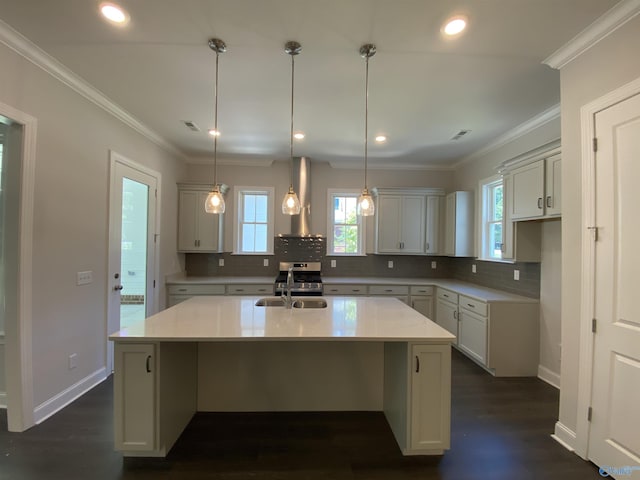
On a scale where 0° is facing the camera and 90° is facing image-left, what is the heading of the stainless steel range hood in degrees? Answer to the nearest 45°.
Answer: approximately 0°

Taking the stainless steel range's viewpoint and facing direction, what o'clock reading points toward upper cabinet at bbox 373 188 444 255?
The upper cabinet is roughly at 9 o'clock from the stainless steel range.

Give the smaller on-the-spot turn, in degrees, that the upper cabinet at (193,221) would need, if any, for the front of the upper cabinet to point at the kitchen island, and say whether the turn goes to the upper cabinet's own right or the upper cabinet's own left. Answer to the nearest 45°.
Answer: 0° — it already faces it
